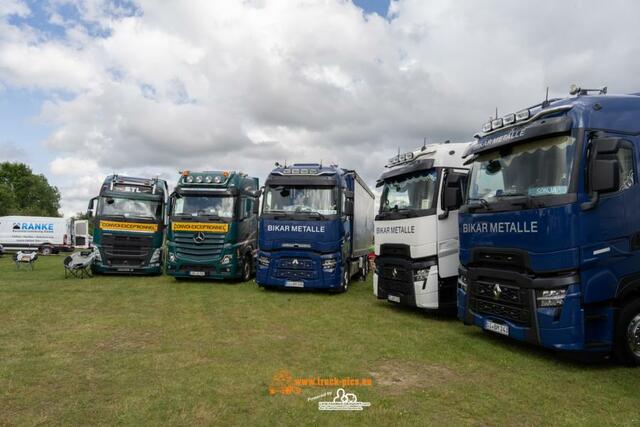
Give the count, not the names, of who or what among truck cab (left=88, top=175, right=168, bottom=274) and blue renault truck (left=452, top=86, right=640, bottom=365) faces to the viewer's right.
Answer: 0

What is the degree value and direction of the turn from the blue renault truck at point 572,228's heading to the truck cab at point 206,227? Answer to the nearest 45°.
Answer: approximately 90° to its right

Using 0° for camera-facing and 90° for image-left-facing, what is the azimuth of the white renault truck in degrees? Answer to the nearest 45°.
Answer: approximately 45°

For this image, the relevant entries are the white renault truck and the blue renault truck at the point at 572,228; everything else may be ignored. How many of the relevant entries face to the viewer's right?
0

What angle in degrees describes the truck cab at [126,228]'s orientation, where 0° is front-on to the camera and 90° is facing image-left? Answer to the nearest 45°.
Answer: approximately 0°

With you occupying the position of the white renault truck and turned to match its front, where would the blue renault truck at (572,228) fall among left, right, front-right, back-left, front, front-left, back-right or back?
left

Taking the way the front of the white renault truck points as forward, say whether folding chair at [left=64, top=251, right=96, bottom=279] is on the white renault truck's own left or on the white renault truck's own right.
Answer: on the white renault truck's own right

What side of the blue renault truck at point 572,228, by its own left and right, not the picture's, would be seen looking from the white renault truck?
right

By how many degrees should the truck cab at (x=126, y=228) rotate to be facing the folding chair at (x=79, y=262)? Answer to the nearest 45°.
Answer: approximately 90° to its right
